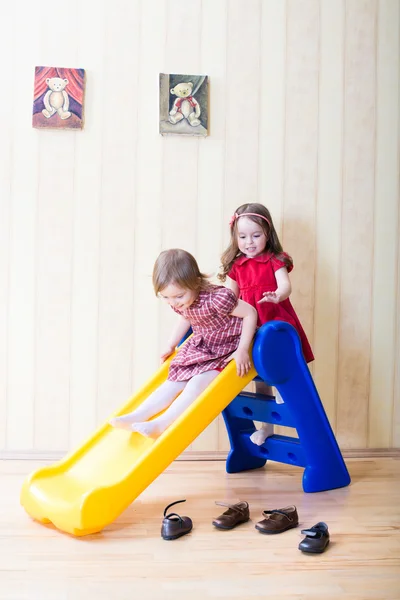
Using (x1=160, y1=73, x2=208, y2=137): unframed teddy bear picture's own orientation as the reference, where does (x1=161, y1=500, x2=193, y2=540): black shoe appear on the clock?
The black shoe is roughly at 12 o'clock from the unframed teddy bear picture.

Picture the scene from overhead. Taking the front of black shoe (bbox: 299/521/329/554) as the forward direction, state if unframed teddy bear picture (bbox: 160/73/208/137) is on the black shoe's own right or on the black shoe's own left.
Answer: on the black shoe's own right

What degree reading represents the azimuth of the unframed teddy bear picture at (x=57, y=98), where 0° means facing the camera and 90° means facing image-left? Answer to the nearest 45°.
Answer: approximately 0°

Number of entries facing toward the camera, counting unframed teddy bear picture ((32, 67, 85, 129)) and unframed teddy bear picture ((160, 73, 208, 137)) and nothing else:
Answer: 2

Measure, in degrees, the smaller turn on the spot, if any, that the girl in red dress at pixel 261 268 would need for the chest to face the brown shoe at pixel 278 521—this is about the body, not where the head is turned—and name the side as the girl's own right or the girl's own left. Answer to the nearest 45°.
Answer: approximately 45° to the girl's own left

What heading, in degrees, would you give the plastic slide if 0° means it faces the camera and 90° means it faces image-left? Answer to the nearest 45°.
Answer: approximately 45°

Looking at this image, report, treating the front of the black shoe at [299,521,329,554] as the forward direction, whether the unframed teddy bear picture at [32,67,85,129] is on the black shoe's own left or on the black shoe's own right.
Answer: on the black shoe's own right
